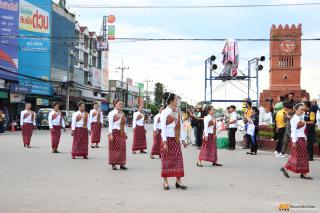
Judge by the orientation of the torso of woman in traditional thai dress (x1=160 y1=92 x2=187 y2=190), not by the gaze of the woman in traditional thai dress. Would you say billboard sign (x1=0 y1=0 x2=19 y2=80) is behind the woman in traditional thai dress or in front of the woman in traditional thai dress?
behind

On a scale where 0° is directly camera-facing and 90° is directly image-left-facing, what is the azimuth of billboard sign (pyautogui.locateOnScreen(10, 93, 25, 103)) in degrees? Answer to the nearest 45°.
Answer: approximately 315°

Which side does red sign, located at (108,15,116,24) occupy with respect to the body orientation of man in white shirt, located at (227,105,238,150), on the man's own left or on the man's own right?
on the man's own right

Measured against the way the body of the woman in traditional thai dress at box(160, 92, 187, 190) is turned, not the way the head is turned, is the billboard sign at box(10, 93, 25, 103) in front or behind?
behind

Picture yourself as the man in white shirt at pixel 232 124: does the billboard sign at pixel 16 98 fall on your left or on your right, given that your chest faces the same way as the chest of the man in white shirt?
on your right

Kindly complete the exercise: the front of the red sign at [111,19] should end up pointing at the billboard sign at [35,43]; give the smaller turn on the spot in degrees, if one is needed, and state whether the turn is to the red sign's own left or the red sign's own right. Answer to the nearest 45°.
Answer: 0° — it already faces it

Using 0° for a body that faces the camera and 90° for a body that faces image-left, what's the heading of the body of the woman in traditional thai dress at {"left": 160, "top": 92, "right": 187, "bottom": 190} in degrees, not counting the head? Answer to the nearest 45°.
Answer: approximately 315°

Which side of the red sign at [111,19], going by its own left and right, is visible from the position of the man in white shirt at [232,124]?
front
